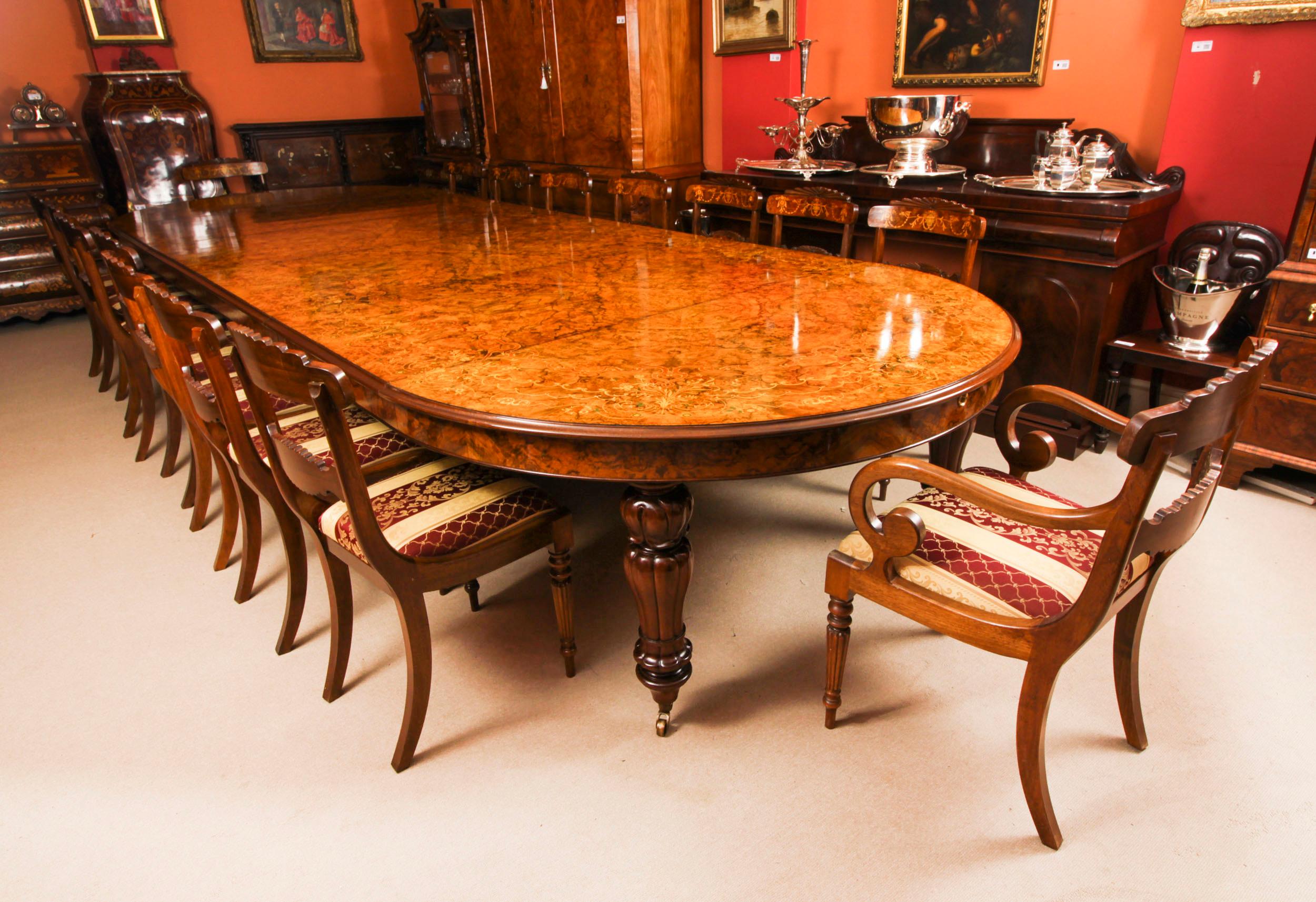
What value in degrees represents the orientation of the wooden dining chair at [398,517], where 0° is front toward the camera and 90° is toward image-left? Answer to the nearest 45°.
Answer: approximately 225°

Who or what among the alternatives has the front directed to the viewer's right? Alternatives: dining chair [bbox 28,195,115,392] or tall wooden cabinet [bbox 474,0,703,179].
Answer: the dining chair

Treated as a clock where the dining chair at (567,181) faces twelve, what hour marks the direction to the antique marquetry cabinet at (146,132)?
The antique marquetry cabinet is roughly at 3 o'clock from the dining chair.

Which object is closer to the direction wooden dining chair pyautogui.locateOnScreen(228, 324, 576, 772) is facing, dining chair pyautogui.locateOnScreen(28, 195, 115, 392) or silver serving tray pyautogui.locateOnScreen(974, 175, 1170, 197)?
the silver serving tray

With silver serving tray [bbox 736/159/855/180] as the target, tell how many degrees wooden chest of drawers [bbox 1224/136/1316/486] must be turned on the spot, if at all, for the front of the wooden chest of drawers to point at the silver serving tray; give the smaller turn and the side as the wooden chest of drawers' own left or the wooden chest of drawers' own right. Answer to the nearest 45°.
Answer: approximately 45° to the wooden chest of drawers' own right

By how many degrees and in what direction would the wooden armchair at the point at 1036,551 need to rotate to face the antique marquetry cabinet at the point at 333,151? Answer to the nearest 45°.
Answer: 0° — it already faces it

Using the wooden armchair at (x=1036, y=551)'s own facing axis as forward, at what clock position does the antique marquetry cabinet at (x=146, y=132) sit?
The antique marquetry cabinet is roughly at 11 o'clock from the wooden armchair.

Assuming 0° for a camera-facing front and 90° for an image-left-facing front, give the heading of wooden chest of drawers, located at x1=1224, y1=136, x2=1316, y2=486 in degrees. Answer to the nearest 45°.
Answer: approximately 45°

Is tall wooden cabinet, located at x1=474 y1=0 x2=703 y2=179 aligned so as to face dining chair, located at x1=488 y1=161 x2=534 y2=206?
yes

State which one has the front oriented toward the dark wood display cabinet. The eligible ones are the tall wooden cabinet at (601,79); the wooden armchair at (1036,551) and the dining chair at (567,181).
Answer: the wooden armchair

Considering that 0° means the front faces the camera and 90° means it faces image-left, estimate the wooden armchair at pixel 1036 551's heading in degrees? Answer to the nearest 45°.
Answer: approximately 135°

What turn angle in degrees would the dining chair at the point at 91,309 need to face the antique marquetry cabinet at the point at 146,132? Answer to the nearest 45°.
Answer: approximately 90° to its left

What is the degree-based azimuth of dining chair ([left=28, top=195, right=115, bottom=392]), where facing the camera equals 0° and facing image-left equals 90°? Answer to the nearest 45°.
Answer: approximately 270°
